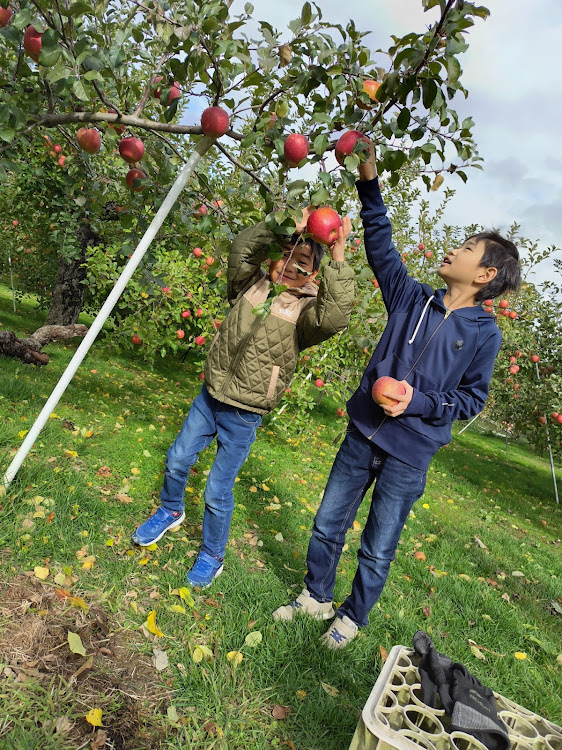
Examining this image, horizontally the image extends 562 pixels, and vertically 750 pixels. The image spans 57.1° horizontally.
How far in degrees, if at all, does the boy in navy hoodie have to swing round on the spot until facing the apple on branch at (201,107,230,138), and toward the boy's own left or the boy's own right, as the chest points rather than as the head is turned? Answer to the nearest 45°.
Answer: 0° — they already face it

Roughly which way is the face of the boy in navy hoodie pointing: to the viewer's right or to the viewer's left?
to the viewer's left

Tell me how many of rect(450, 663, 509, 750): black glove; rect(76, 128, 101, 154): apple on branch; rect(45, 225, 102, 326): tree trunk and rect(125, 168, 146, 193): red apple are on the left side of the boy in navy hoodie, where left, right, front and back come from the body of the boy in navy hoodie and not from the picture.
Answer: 1

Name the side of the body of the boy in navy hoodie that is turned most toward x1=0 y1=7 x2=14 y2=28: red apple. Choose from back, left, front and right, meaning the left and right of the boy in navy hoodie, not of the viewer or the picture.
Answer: front

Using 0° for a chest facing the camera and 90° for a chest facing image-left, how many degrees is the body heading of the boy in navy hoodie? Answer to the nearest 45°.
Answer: approximately 45°

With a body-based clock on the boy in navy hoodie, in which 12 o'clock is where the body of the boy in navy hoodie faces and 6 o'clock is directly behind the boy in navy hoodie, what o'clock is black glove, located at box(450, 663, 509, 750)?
The black glove is roughly at 9 o'clock from the boy in navy hoodie.

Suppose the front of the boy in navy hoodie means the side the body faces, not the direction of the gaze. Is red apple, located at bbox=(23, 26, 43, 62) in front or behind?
in front

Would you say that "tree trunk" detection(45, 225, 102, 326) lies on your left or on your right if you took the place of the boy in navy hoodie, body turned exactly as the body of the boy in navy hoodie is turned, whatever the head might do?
on your right

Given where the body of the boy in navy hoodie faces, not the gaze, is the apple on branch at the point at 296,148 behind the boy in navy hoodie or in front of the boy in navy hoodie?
in front

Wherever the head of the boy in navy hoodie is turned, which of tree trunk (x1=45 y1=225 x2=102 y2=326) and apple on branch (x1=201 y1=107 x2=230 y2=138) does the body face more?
the apple on branch
